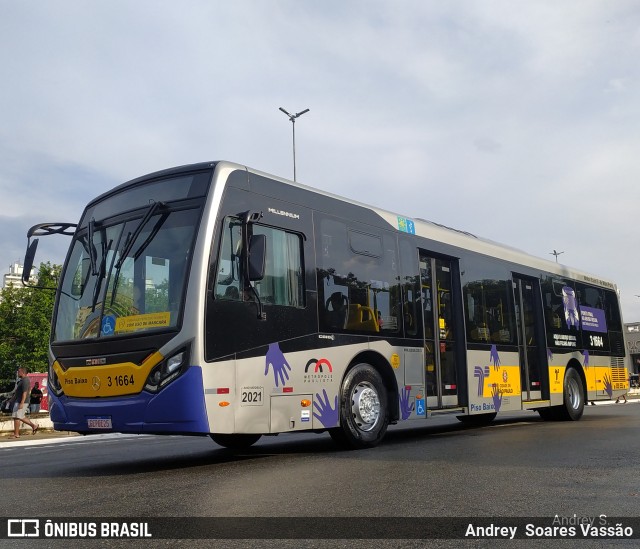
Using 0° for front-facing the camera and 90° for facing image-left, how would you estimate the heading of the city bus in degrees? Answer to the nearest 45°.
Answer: approximately 45°
